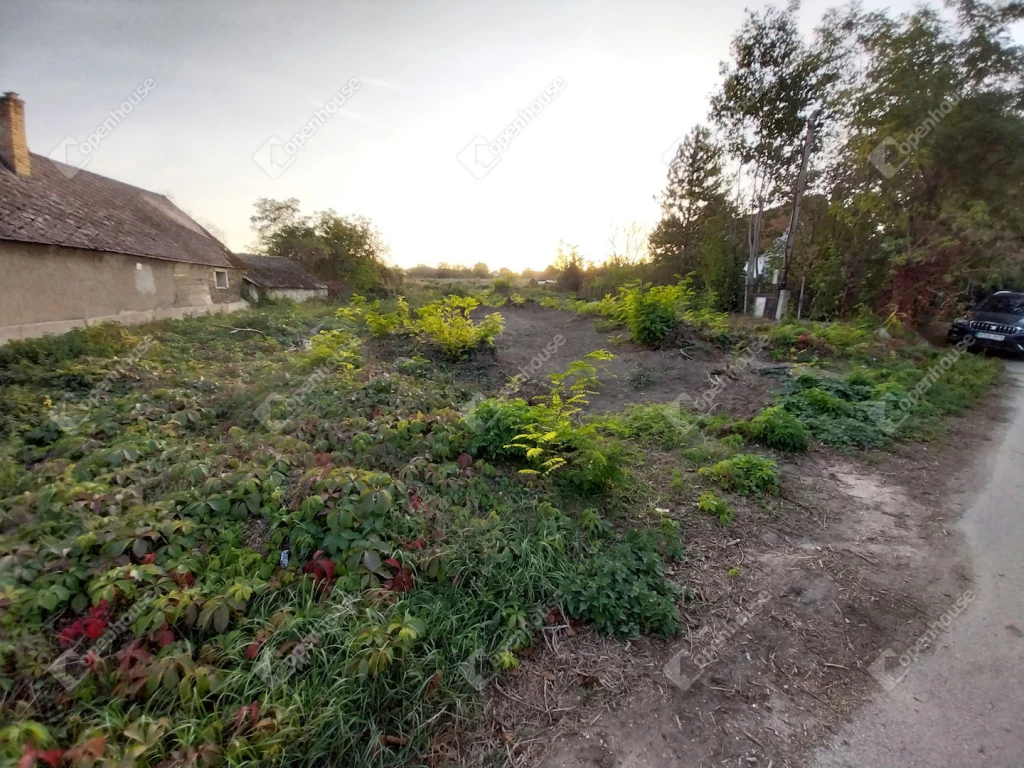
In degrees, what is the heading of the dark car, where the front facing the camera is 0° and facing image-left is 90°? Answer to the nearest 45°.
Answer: approximately 45°
